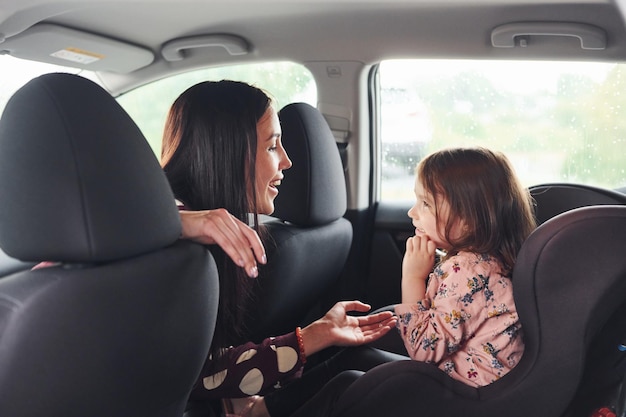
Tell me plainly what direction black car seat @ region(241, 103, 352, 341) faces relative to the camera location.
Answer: facing away from the viewer and to the left of the viewer

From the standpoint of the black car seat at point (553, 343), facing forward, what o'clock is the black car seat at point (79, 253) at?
the black car seat at point (79, 253) is roughly at 11 o'clock from the black car seat at point (553, 343).

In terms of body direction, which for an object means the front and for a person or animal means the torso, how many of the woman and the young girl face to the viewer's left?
1

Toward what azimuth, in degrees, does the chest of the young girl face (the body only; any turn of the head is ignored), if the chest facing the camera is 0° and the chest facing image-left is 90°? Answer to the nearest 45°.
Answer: approximately 90°

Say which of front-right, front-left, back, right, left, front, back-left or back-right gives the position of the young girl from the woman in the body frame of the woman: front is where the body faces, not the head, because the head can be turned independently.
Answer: front

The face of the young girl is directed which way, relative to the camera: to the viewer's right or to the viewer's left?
to the viewer's left

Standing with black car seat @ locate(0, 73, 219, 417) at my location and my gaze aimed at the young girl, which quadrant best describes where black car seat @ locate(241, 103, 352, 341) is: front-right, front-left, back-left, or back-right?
front-left

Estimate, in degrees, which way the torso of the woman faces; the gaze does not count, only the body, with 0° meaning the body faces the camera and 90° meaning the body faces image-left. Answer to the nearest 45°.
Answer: approximately 270°

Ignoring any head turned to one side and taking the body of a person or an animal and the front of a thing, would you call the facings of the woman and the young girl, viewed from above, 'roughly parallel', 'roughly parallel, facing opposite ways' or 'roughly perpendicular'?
roughly parallel, facing opposite ways

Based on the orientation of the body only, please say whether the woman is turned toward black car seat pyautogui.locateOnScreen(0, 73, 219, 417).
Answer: no

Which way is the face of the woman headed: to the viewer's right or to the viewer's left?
to the viewer's right

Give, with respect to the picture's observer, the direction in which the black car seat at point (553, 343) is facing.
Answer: facing to the left of the viewer

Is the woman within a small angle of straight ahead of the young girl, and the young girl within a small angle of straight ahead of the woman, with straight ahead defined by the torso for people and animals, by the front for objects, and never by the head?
yes

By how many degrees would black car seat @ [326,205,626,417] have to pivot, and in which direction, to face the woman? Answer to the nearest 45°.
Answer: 0° — it already faces them

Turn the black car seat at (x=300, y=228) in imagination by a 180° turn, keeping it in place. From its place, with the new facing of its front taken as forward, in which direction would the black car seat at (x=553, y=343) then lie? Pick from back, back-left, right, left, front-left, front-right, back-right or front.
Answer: front
